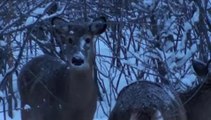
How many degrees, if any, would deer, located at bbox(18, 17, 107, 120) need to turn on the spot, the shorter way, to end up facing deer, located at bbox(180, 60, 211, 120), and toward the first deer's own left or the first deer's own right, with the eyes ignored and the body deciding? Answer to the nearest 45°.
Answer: approximately 45° to the first deer's own left

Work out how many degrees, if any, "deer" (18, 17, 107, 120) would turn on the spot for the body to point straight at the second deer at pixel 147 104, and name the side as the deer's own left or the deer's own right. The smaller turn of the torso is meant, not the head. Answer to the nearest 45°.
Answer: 0° — it already faces it

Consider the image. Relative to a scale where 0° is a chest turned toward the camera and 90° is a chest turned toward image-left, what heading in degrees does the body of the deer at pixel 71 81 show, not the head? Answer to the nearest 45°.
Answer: approximately 315°
